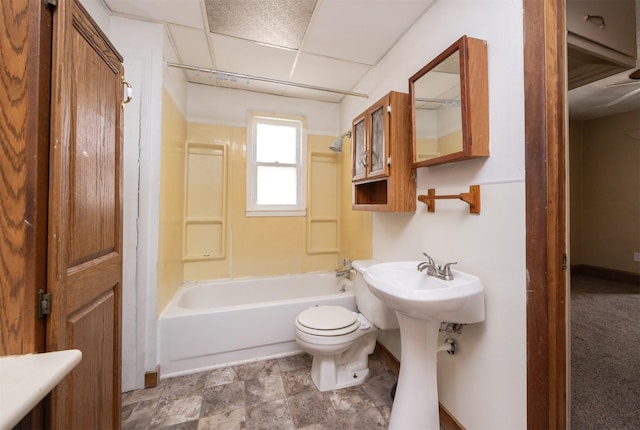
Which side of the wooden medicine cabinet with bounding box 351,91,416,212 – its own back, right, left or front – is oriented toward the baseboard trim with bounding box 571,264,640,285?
back

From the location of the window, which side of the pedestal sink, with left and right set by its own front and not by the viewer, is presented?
right

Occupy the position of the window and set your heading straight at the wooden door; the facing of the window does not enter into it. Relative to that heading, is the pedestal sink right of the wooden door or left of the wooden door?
left

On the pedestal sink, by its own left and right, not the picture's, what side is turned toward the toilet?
right

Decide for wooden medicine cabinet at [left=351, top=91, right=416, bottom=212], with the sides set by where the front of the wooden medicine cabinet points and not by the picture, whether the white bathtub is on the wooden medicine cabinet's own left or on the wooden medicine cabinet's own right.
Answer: on the wooden medicine cabinet's own right

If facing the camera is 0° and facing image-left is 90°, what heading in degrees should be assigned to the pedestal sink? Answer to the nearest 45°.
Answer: approximately 45°

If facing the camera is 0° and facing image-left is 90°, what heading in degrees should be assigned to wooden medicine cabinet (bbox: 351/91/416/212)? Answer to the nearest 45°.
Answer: approximately 45°

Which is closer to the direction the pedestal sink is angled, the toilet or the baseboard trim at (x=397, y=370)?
the toilet

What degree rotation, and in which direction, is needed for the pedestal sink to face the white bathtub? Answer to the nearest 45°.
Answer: approximately 45° to its right
